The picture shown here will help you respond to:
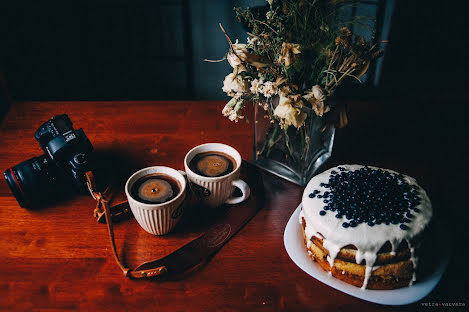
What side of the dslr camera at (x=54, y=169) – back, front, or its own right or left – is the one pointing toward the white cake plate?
left

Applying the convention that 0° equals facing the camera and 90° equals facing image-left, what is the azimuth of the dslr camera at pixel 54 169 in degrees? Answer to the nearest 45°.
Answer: approximately 45°

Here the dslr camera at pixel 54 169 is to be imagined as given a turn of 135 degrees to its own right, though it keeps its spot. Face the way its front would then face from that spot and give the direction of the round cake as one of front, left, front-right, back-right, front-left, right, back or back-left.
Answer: back-right
